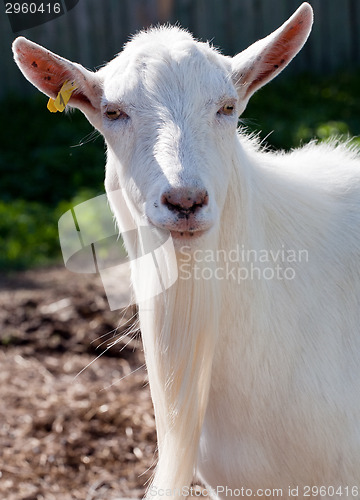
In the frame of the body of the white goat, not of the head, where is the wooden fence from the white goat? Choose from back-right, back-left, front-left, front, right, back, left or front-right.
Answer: back-right

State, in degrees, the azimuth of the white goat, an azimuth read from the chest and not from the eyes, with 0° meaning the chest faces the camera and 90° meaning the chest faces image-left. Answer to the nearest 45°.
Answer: approximately 45°
